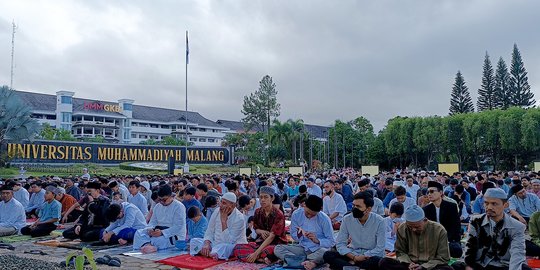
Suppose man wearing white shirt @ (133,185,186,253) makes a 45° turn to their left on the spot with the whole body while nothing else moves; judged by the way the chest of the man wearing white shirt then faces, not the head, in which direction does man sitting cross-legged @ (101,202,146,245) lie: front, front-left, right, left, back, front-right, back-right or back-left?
back-right

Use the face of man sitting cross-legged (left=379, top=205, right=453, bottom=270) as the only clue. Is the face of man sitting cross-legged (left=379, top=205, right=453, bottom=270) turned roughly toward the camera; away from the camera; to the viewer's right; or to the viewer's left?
toward the camera

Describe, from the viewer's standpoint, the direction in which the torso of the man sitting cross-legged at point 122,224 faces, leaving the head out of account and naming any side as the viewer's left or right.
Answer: facing the viewer and to the left of the viewer

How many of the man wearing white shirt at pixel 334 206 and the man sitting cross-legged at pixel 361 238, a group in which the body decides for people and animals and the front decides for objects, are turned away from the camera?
0

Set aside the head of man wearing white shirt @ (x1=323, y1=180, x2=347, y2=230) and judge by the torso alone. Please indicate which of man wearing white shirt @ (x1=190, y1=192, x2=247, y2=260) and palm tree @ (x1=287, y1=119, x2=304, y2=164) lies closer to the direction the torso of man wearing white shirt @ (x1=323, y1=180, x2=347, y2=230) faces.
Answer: the man wearing white shirt

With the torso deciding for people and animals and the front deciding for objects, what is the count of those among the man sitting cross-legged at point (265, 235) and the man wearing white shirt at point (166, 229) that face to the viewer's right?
0

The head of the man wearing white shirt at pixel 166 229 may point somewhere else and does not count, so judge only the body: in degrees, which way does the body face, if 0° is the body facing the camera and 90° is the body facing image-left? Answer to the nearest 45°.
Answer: approximately 45°

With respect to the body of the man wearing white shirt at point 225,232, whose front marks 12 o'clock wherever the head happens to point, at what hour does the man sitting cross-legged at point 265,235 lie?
The man sitting cross-legged is roughly at 8 o'clock from the man wearing white shirt.

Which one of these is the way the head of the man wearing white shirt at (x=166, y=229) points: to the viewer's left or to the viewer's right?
to the viewer's left

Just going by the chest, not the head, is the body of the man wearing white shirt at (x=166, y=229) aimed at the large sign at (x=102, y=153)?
no

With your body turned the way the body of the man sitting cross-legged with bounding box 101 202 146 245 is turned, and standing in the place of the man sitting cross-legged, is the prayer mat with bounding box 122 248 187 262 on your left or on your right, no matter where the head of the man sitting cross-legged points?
on your left

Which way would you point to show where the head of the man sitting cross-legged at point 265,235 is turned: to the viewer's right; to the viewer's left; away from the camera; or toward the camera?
toward the camera

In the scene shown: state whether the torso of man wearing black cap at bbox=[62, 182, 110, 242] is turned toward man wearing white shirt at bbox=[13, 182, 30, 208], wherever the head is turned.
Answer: no

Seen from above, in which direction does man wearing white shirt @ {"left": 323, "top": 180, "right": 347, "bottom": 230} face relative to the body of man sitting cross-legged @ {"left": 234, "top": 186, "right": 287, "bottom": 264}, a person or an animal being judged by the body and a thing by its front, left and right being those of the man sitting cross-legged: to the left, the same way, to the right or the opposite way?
the same way

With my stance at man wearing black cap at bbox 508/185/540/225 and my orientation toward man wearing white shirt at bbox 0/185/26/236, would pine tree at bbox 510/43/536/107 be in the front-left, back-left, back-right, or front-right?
back-right

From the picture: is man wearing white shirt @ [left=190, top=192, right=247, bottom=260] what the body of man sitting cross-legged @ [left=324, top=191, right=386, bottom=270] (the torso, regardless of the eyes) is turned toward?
no

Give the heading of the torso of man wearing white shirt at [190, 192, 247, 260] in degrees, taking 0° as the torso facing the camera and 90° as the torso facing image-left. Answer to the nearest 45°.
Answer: approximately 45°

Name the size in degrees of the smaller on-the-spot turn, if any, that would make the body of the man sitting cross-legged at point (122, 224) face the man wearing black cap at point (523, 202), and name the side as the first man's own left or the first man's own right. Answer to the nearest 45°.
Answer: approximately 135° to the first man's own left

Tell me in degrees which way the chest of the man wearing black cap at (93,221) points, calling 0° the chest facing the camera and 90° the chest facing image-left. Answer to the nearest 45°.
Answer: approximately 45°

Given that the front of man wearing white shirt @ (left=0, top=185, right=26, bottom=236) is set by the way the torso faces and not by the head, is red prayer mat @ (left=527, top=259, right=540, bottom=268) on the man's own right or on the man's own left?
on the man's own left

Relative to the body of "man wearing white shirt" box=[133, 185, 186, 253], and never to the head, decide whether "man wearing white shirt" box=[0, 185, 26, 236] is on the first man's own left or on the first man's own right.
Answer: on the first man's own right

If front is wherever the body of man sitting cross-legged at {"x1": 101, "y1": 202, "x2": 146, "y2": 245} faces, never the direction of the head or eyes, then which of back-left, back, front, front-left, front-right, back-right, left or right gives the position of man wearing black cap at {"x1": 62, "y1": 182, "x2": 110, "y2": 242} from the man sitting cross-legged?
right
